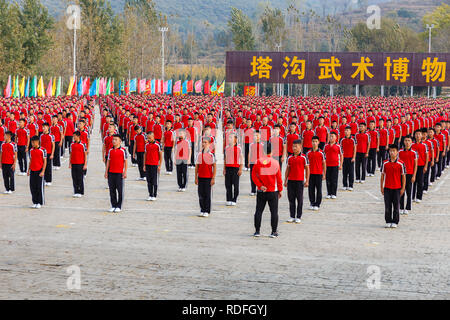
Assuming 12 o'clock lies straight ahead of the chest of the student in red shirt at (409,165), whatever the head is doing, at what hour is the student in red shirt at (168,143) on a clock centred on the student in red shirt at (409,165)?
the student in red shirt at (168,143) is roughly at 4 o'clock from the student in red shirt at (409,165).

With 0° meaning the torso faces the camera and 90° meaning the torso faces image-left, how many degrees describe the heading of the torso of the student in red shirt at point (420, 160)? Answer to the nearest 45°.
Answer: approximately 0°

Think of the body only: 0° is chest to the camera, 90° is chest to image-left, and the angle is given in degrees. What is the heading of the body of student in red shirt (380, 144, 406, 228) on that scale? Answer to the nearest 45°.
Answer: approximately 0°

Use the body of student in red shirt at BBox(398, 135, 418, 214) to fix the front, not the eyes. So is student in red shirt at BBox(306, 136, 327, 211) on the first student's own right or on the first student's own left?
on the first student's own right

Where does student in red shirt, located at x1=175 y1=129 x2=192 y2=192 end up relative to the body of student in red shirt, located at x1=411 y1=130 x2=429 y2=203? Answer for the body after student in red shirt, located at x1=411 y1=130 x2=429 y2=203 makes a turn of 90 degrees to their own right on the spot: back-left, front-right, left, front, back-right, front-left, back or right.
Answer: front

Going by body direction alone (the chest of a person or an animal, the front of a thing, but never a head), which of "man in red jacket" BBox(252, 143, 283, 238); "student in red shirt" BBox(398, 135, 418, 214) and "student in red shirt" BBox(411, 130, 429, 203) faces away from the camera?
"man in red jacket" BBox(252, 143, 283, 238)

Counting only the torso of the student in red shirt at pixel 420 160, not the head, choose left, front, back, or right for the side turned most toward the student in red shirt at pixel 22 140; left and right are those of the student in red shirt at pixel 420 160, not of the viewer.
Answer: right

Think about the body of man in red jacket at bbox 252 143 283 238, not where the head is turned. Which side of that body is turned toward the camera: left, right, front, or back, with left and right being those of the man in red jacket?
back

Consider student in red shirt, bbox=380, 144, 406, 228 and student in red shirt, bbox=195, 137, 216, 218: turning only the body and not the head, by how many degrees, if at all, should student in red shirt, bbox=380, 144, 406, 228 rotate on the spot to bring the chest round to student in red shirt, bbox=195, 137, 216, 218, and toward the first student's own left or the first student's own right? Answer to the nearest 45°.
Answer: approximately 90° to the first student's own right

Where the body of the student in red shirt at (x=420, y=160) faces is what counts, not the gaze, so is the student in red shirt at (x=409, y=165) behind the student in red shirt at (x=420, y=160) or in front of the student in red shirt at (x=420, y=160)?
in front
